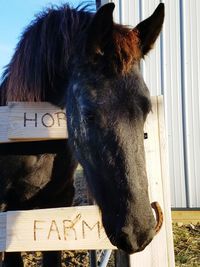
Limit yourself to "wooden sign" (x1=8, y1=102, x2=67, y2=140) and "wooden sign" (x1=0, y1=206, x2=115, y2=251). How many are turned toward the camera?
2

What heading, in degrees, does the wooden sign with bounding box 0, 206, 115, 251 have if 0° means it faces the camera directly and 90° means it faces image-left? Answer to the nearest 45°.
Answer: approximately 0°

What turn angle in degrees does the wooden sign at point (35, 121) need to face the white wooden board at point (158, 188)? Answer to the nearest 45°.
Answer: approximately 90° to its left

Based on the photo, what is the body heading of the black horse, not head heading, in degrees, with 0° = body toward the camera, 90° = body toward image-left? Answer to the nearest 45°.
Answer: approximately 315°
